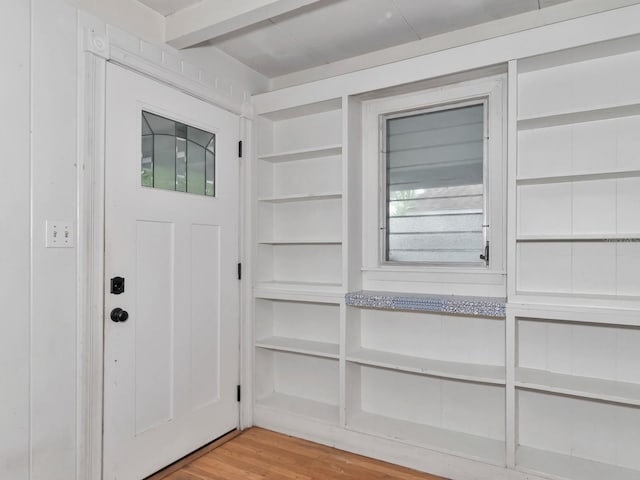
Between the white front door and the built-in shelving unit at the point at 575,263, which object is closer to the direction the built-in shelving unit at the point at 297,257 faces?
the white front door

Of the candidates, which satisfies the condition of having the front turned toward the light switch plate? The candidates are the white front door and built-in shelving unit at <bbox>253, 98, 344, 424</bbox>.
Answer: the built-in shelving unit

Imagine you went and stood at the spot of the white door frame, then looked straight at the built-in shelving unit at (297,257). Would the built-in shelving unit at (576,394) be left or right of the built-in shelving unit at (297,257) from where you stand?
right

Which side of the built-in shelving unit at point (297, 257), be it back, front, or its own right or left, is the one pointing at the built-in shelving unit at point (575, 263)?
left

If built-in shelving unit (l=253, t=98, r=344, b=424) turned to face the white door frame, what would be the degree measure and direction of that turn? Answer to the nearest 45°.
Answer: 0° — it already faces it

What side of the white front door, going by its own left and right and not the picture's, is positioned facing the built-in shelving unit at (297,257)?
left

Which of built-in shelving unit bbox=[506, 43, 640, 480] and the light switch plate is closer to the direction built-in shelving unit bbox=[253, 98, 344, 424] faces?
the light switch plate

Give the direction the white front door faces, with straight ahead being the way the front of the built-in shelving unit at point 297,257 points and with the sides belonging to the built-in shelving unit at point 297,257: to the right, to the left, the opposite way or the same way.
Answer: to the left

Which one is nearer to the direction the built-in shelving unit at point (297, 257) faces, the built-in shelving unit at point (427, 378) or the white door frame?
the white door frame

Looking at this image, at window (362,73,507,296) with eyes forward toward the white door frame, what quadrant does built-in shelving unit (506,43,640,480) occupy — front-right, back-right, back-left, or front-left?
back-left

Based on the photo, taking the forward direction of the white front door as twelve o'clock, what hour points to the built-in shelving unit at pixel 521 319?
The built-in shelving unit is roughly at 11 o'clock from the white front door.

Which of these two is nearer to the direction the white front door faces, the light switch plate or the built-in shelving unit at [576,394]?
the built-in shelving unit

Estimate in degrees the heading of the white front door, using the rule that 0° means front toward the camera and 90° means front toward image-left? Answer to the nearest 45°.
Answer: approximately 315°
